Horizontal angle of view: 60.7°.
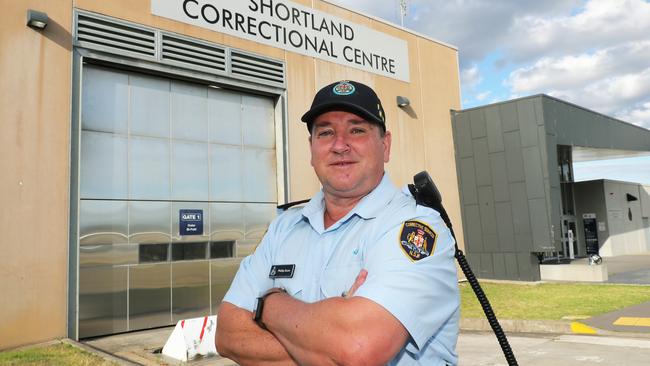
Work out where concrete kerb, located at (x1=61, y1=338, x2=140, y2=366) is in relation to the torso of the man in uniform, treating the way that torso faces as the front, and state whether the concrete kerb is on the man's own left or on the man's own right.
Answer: on the man's own right

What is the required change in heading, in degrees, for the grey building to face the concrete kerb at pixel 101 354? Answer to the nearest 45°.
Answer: approximately 90° to its right

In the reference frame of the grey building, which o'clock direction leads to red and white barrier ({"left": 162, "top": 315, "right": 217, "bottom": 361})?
The red and white barrier is roughly at 2 o'clock from the grey building.

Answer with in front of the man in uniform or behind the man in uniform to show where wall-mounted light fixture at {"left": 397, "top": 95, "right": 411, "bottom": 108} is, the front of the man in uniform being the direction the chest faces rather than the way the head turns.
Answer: behind

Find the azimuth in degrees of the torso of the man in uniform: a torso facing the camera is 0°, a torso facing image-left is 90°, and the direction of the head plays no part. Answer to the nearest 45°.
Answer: approximately 45°

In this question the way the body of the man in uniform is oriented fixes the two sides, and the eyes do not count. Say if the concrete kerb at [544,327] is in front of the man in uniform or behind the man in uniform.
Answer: behind

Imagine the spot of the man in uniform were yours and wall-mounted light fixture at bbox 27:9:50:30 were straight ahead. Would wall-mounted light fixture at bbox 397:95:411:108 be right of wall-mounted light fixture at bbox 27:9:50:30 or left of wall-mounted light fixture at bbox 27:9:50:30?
right

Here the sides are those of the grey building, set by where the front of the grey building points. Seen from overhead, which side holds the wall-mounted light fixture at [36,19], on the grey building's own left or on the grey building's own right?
on the grey building's own right
